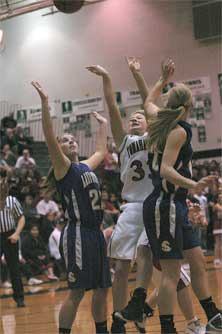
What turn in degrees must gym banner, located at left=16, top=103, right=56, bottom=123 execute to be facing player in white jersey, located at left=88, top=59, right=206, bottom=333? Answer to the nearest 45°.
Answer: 0° — it already faces them

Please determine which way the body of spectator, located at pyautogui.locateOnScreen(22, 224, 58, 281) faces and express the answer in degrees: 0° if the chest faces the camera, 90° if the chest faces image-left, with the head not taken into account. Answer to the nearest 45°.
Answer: approximately 315°

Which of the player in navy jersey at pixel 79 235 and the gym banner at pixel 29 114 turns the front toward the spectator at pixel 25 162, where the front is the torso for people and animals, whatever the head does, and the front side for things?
the gym banner

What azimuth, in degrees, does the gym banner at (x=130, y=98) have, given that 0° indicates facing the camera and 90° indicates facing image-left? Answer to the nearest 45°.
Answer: approximately 0°

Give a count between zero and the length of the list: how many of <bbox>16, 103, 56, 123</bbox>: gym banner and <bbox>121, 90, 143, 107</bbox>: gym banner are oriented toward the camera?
2

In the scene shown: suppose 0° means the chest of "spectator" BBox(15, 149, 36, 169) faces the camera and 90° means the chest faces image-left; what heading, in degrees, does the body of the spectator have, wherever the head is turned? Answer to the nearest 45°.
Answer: approximately 0°

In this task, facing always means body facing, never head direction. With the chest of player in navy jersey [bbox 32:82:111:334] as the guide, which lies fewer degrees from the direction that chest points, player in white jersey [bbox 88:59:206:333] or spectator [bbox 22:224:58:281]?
the player in white jersey

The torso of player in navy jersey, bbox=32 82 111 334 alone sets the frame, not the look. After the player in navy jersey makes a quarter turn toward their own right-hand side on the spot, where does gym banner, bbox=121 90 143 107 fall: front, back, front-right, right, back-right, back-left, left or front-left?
back-right

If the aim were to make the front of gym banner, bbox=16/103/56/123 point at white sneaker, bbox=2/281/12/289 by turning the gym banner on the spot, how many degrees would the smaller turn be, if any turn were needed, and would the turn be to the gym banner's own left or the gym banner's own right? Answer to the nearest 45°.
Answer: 0° — it already faces it

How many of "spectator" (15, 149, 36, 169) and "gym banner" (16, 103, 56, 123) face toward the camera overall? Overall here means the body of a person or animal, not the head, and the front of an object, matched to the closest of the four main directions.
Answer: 2

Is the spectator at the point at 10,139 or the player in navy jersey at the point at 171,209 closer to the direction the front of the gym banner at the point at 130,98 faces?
the player in navy jersey

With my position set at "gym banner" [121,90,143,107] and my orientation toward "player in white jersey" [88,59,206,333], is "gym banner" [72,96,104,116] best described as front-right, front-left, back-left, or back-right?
back-right

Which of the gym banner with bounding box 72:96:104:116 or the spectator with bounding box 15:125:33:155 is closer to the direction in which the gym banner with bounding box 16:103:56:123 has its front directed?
the spectator

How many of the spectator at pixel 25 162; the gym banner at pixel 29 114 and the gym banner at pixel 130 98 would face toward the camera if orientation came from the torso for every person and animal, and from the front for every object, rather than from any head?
3

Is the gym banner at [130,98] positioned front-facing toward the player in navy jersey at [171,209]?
yes
